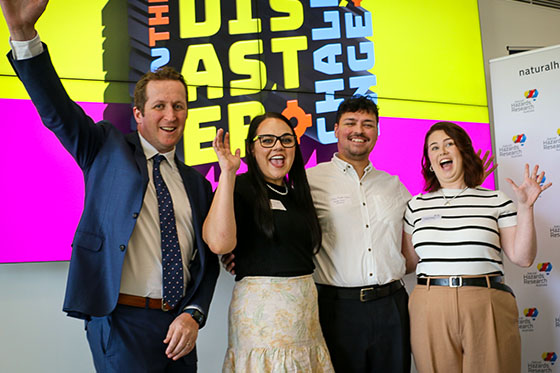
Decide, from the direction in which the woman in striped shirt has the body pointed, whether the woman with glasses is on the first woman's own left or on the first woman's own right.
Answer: on the first woman's own right

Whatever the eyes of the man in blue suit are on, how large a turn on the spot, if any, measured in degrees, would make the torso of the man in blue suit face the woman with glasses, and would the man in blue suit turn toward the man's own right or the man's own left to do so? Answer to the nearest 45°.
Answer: approximately 45° to the man's own left

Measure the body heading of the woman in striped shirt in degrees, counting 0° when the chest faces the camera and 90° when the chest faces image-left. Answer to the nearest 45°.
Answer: approximately 0°

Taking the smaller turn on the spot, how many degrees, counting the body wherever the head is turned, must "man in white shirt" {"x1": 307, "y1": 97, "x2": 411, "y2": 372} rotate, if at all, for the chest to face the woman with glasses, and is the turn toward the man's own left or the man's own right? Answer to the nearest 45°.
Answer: approximately 45° to the man's own right

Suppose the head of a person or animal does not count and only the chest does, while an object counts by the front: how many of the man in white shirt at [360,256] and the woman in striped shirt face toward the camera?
2

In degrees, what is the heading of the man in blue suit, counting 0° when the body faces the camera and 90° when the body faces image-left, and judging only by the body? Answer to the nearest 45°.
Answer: approximately 315°

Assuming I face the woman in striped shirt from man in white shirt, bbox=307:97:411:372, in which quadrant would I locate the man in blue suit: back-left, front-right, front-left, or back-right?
back-right

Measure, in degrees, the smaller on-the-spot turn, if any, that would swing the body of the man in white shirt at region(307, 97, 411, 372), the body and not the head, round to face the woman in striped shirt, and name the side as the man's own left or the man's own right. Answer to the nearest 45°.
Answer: approximately 90° to the man's own left

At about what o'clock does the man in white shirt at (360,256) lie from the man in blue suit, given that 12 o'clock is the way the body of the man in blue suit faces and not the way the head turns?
The man in white shirt is roughly at 10 o'clock from the man in blue suit.

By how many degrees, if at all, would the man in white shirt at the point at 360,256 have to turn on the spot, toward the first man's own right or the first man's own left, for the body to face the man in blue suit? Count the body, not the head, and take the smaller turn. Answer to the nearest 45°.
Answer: approximately 45° to the first man's own right

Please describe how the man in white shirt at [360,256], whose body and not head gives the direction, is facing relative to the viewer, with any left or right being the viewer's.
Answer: facing the viewer

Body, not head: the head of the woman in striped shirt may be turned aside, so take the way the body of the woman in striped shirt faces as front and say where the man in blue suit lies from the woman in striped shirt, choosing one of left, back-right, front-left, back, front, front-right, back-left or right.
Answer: front-right
